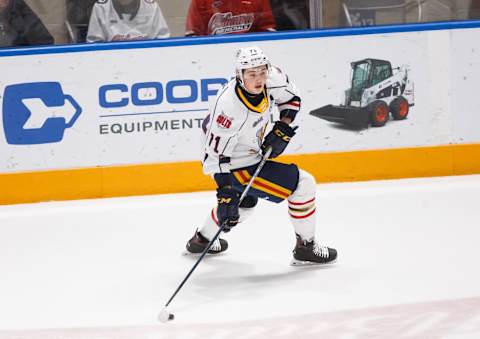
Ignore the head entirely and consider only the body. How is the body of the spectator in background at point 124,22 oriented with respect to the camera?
toward the camera

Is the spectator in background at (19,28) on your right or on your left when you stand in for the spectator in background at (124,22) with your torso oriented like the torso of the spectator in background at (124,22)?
on your right

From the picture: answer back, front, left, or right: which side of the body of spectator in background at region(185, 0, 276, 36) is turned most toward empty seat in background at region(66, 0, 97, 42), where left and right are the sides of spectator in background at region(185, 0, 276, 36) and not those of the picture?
right

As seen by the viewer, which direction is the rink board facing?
toward the camera

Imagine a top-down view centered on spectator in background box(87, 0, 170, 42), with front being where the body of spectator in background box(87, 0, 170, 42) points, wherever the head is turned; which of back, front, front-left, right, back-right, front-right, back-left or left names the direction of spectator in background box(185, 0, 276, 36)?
left

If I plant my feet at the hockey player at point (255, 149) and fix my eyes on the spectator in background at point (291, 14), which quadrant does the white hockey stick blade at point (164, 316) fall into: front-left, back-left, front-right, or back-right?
back-left

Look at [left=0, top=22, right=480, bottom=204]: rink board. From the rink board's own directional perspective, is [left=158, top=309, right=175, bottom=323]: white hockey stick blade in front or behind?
in front

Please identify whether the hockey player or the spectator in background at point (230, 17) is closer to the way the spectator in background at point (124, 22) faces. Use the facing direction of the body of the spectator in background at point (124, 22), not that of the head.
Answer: the hockey player

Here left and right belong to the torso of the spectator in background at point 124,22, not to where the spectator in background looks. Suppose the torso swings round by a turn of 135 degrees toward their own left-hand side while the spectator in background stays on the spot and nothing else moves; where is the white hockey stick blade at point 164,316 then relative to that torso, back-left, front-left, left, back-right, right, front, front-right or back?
back-right

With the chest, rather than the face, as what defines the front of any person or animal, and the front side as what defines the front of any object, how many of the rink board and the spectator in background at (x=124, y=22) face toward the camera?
2

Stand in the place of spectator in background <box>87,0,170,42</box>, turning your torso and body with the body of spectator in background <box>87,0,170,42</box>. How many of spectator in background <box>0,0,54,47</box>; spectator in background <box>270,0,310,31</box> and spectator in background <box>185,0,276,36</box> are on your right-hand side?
1

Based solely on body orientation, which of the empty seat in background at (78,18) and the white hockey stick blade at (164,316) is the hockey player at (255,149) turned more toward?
the white hockey stick blade

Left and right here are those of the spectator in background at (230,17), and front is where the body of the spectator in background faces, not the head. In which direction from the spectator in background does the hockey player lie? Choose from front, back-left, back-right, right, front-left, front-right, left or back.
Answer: front

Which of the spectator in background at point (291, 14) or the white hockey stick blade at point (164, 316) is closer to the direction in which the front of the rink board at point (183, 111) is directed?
the white hockey stick blade
